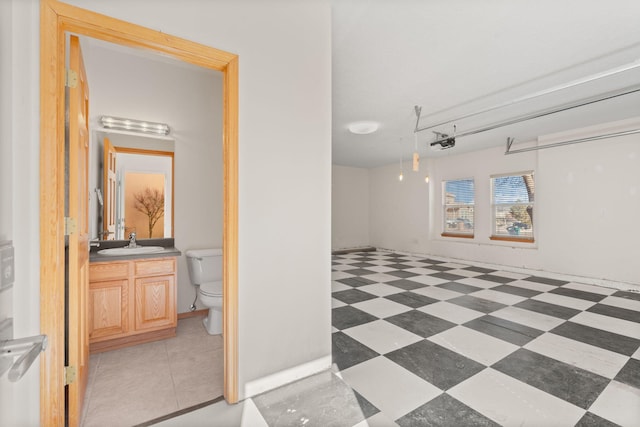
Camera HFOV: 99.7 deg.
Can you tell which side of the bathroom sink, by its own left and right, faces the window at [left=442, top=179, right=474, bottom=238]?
left

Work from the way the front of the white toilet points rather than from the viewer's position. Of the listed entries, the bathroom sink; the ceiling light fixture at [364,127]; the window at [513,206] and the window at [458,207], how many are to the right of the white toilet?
1

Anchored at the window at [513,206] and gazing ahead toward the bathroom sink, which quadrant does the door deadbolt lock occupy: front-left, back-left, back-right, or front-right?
front-left

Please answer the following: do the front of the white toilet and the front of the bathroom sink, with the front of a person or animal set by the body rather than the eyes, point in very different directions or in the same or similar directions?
same or similar directions

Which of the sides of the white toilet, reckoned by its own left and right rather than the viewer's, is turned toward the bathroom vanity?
right

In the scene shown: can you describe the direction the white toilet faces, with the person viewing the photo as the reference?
facing the viewer

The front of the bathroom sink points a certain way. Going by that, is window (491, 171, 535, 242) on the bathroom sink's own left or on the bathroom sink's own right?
on the bathroom sink's own left

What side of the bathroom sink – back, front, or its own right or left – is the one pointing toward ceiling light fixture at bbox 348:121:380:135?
left

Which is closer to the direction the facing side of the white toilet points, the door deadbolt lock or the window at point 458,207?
the door deadbolt lock

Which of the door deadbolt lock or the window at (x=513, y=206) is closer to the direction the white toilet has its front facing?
the door deadbolt lock

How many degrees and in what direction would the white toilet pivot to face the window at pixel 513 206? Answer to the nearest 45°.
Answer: approximately 90° to its left

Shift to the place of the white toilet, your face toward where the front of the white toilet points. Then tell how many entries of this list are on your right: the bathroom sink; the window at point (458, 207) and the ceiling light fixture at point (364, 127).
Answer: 1
